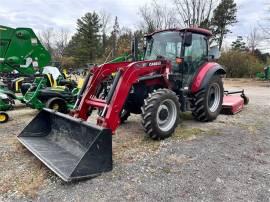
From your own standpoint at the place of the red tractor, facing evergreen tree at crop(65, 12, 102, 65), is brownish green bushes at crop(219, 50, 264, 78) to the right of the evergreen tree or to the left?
right

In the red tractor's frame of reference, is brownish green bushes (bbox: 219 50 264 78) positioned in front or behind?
behind

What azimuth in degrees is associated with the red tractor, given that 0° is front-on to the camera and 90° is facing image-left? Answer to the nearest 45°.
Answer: approximately 45°

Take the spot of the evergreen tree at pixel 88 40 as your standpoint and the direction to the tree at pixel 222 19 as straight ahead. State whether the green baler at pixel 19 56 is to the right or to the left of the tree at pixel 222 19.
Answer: right

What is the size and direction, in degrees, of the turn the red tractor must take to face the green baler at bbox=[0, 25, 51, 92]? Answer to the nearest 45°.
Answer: approximately 90° to its right

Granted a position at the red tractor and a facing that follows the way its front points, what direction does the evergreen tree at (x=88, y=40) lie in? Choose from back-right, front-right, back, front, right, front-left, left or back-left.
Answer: back-right

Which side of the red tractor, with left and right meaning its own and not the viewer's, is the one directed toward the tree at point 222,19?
back
